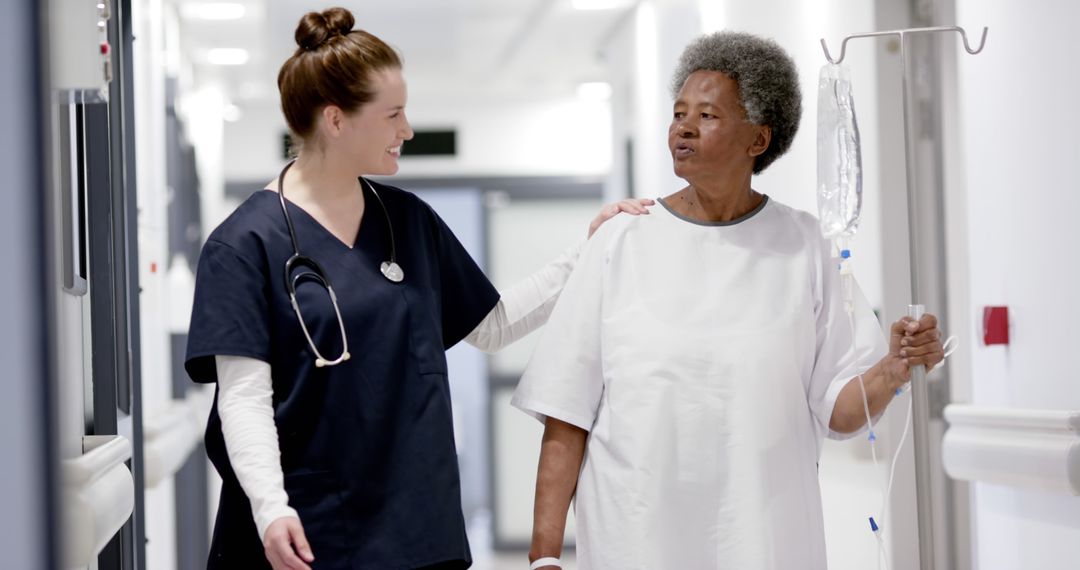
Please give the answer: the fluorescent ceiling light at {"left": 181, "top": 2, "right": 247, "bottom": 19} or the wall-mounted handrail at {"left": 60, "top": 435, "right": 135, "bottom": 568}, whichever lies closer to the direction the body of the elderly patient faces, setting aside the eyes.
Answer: the wall-mounted handrail

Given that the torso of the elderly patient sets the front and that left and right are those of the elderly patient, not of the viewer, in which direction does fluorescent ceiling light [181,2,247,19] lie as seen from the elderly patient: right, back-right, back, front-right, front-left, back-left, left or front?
back-right

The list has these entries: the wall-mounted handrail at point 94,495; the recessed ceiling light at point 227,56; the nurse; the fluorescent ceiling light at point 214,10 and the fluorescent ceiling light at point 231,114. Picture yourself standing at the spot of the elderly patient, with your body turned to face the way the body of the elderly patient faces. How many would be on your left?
0

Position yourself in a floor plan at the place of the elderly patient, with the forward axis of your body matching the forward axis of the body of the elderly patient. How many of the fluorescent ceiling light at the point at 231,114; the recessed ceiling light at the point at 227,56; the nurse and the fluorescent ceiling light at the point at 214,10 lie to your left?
0

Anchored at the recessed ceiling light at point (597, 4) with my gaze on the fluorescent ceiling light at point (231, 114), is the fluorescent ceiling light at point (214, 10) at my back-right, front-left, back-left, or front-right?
front-left

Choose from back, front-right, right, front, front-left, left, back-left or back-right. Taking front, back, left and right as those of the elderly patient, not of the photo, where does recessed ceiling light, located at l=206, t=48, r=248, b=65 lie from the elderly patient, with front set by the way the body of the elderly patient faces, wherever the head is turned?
back-right

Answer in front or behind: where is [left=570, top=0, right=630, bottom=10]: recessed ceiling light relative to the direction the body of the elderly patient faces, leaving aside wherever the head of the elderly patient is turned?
behind

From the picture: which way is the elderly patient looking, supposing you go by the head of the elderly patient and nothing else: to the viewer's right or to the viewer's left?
to the viewer's left

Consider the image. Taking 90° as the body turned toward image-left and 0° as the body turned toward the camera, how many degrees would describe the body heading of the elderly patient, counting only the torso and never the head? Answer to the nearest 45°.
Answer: approximately 0°

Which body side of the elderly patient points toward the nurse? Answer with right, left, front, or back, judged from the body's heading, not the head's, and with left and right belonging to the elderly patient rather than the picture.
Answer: right

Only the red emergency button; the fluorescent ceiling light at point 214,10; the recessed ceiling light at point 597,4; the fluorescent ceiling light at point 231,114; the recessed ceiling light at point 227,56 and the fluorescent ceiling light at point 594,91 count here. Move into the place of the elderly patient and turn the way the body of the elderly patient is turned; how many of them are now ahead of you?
0

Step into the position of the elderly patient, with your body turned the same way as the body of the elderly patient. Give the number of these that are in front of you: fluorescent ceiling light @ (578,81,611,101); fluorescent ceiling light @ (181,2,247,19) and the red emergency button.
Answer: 0

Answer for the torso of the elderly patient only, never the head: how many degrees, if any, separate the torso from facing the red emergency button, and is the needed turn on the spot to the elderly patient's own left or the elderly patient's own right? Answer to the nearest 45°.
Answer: approximately 135° to the elderly patient's own left

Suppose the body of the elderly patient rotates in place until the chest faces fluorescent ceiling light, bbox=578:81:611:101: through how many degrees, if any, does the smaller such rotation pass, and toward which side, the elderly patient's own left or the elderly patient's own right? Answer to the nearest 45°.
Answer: approximately 180°
